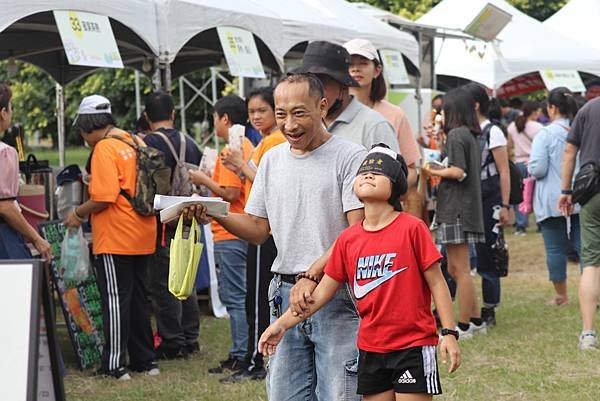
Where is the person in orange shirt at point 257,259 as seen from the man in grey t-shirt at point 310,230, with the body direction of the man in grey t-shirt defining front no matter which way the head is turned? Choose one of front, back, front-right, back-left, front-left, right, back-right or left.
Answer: back-right

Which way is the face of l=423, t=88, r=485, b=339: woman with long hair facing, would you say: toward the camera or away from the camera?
away from the camera

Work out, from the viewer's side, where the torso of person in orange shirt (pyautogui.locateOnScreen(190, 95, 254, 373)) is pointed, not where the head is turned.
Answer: to the viewer's left

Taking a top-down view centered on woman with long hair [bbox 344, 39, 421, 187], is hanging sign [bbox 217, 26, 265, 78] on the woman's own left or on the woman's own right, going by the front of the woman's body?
on the woman's own right

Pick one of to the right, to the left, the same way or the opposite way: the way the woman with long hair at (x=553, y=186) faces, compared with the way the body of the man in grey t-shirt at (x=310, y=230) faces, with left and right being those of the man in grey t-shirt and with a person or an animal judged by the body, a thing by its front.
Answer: to the right

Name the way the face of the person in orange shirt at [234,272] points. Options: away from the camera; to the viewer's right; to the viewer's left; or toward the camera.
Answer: to the viewer's left

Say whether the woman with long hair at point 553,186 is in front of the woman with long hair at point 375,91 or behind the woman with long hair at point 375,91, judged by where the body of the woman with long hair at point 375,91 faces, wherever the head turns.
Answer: behind

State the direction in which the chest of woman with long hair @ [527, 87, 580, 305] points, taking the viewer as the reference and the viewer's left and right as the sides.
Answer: facing away from the viewer and to the left of the viewer
